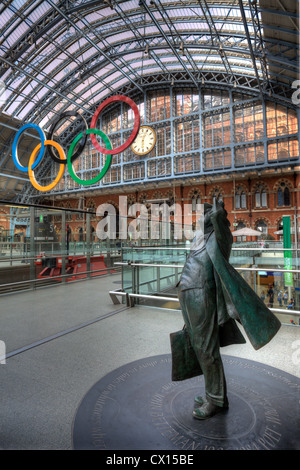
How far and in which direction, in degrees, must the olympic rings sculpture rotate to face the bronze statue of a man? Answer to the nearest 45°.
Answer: approximately 45° to its left

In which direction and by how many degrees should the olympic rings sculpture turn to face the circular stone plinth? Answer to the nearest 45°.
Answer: approximately 45° to its left
